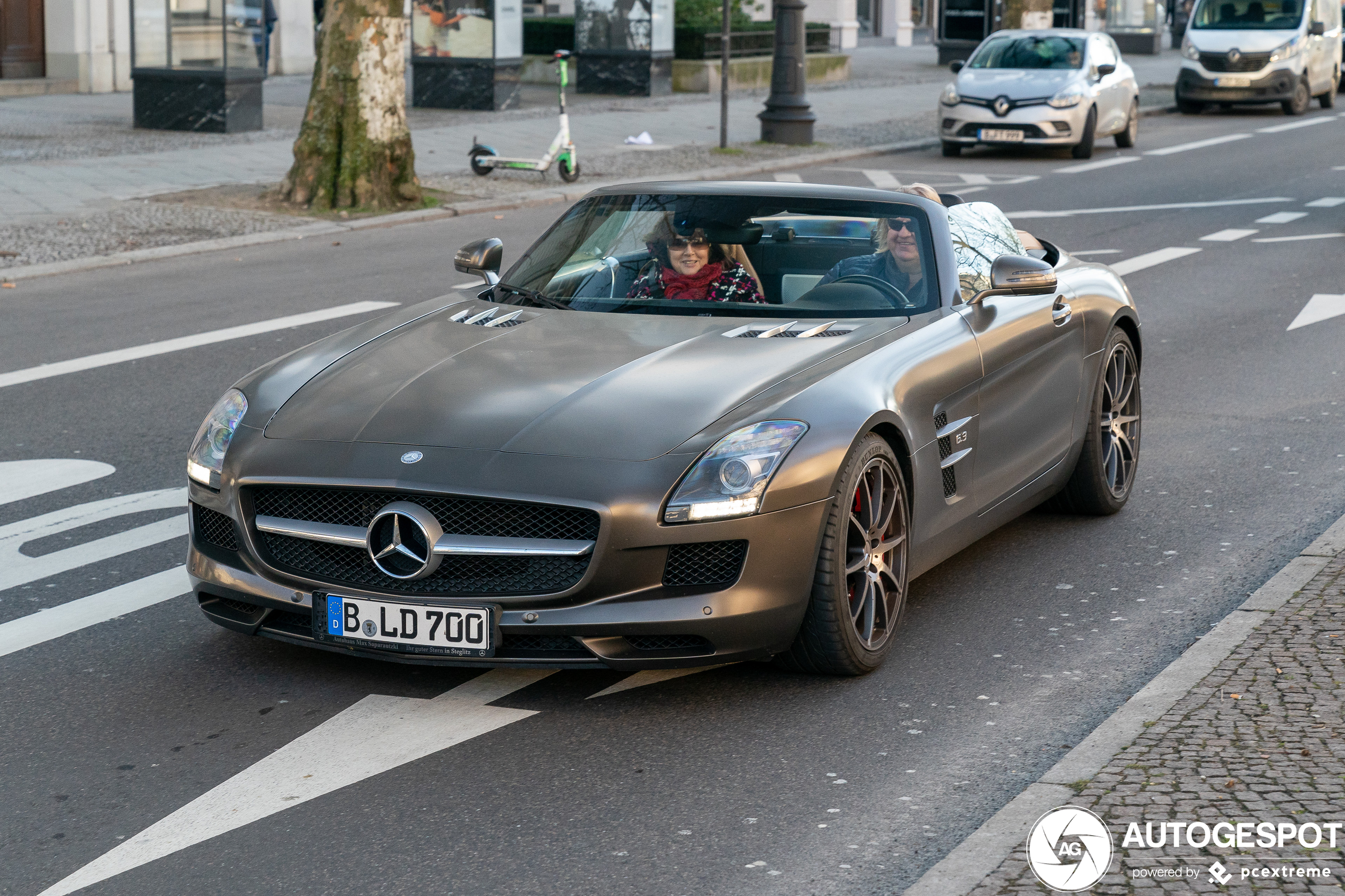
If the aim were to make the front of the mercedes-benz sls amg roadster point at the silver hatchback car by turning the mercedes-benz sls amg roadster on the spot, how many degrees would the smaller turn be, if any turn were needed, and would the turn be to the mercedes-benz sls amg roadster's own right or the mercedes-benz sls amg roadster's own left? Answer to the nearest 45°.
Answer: approximately 135° to the mercedes-benz sls amg roadster's own right

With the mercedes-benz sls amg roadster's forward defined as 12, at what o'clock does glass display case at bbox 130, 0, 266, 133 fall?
The glass display case is roughly at 4 o'clock from the mercedes-benz sls amg roadster.

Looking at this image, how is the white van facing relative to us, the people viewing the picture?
facing the viewer and to the left of the viewer

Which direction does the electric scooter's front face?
to the viewer's right

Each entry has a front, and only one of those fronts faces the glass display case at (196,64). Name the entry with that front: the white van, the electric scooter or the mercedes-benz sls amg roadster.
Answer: the white van

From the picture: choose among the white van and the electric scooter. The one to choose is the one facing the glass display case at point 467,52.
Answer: the white van

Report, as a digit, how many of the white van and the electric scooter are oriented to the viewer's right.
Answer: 1

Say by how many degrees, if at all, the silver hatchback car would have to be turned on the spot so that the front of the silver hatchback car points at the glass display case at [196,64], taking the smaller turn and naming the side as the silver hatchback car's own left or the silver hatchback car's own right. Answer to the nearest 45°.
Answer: approximately 45° to the silver hatchback car's own right

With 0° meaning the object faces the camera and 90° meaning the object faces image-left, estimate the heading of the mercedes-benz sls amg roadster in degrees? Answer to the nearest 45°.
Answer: approximately 45°

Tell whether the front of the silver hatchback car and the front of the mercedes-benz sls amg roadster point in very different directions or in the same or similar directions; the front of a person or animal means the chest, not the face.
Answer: same or similar directions

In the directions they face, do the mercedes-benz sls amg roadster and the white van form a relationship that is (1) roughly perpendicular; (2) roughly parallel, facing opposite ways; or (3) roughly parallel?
roughly parallel
